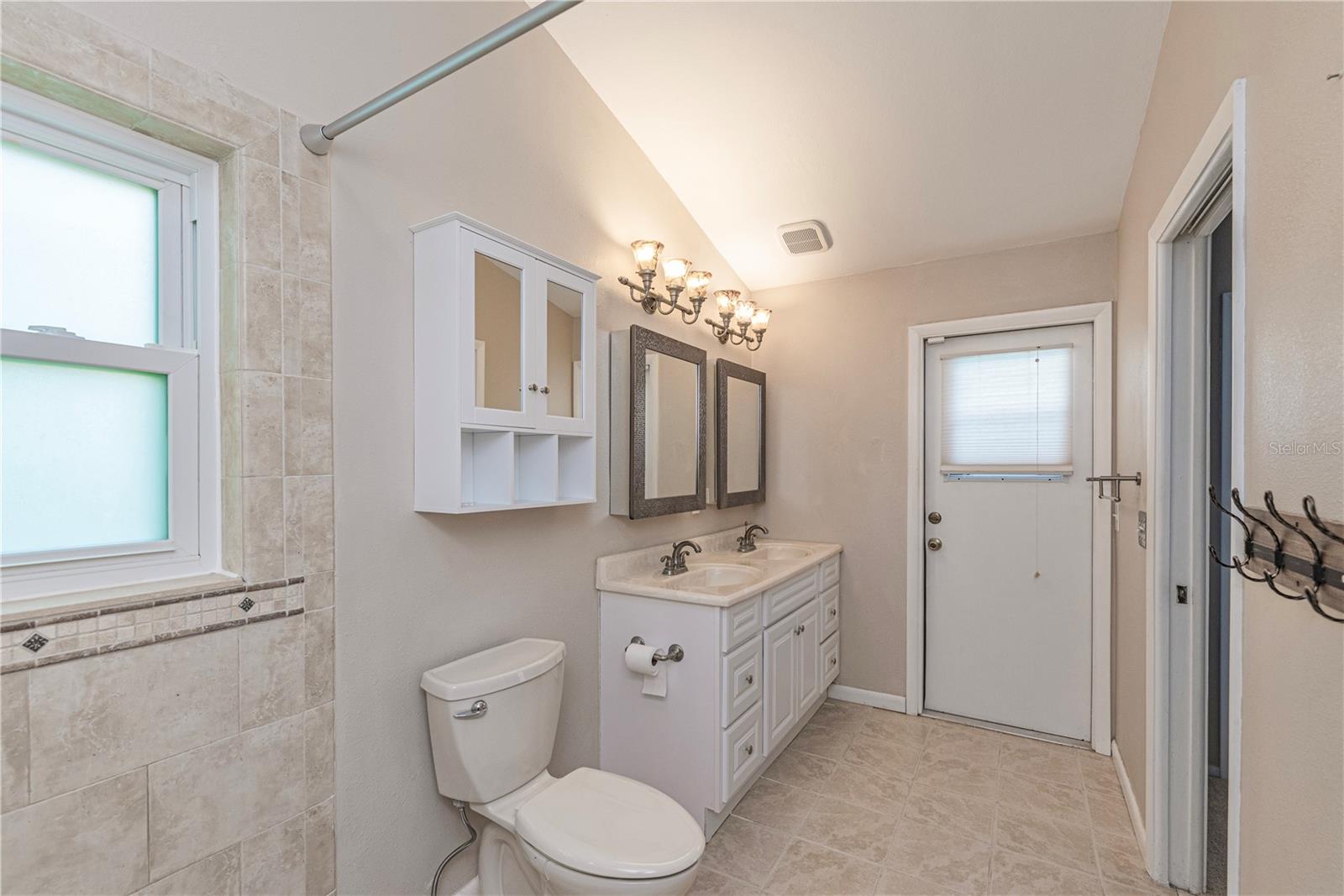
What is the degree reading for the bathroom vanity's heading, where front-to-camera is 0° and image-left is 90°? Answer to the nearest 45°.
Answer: approximately 315°

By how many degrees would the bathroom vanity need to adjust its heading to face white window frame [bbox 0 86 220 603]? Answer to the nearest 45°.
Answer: approximately 90° to its right

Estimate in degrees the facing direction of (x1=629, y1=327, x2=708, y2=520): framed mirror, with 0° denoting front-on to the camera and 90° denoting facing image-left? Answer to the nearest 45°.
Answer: approximately 315°

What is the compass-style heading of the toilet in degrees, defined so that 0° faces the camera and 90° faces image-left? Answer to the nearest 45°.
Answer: approximately 315°

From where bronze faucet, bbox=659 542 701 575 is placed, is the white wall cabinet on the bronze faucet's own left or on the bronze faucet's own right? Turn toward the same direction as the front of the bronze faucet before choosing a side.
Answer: on the bronze faucet's own right

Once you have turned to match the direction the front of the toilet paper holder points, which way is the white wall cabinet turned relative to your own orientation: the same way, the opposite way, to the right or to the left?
to the left

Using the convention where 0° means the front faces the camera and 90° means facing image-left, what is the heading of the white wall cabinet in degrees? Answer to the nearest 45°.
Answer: approximately 315°
